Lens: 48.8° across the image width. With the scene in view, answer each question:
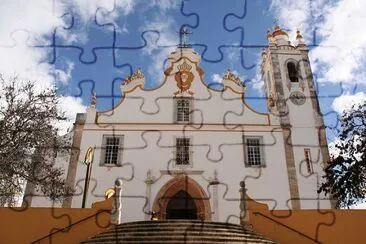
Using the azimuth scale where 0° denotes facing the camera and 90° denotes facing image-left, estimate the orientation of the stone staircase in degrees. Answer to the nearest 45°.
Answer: approximately 0°

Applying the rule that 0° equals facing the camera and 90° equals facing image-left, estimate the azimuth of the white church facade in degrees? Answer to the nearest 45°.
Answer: approximately 0°

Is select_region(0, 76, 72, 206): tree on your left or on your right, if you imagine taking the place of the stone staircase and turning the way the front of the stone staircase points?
on your right

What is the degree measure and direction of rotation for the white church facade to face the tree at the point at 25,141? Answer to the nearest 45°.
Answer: approximately 45° to its right

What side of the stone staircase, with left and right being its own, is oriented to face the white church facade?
back

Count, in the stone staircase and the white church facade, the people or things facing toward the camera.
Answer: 2

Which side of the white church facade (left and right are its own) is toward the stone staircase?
front

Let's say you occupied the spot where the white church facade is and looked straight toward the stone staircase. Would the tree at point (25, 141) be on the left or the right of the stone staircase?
right
